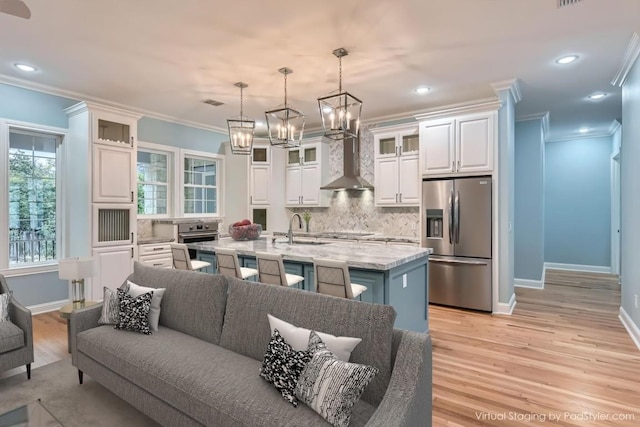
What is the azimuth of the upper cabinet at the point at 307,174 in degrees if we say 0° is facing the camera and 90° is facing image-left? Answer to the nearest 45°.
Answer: approximately 45°

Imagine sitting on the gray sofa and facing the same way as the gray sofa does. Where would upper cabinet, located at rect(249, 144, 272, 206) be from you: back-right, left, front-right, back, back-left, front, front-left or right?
back-right

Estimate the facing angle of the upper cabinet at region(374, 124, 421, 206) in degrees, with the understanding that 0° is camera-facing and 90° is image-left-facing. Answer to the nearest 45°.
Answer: approximately 0°

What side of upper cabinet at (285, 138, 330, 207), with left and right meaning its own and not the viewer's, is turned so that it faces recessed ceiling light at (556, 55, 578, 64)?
left

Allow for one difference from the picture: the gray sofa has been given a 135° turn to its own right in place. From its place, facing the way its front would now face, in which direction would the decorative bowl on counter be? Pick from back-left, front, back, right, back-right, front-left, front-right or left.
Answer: front

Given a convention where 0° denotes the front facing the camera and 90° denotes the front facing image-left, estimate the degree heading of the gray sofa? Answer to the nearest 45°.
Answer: approximately 45°

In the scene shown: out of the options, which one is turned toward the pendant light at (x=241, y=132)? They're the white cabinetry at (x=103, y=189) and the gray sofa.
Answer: the white cabinetry

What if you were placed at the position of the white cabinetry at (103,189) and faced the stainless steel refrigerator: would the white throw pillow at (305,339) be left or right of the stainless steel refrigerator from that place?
right

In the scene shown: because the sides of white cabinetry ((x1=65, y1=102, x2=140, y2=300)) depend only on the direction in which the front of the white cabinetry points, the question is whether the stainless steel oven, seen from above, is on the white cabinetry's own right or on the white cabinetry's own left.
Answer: on the white cabinetry's own left

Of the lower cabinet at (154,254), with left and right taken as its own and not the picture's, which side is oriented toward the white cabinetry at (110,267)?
right

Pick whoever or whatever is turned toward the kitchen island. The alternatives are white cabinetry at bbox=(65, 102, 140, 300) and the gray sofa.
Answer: the white cabinetry

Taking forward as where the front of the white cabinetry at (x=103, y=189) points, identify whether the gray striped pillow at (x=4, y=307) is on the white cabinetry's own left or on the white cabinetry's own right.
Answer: on the white cabinetry's own right

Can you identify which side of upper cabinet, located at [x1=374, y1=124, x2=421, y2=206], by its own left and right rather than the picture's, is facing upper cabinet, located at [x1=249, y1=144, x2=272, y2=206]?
right

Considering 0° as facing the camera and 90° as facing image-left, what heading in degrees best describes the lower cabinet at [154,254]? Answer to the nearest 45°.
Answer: approximately 315°
